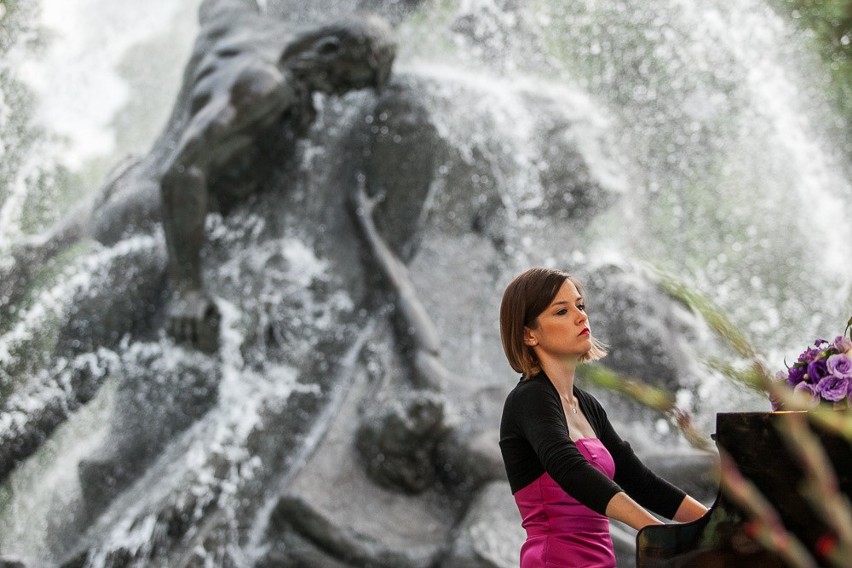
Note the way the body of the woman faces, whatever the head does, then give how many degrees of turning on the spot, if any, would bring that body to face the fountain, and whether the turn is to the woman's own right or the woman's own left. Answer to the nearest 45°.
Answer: approximately 180°

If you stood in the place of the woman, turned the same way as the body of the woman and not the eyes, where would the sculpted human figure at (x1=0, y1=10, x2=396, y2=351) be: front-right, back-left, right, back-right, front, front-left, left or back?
back

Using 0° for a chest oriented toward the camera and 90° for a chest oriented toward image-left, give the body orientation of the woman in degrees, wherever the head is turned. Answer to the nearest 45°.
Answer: approximately 315°
